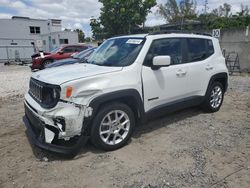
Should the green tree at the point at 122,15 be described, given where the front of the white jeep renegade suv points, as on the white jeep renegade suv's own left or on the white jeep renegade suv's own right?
on the white jeep renegade suv's own right

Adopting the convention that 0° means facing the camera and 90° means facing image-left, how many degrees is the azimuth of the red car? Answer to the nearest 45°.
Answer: approximately 45°

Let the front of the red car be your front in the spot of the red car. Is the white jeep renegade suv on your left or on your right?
on your left

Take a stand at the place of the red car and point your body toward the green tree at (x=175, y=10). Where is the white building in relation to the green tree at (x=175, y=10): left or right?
left

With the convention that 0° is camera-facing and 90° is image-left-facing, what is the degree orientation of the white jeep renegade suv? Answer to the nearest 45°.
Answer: approximately 45°

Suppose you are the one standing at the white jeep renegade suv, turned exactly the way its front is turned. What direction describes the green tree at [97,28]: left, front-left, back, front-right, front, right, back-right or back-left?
back-right
